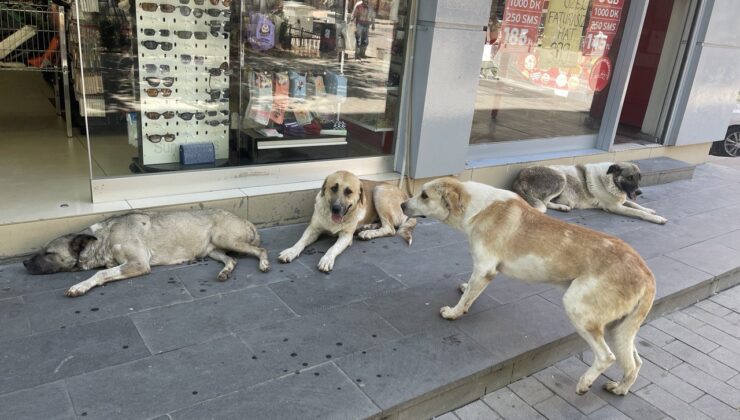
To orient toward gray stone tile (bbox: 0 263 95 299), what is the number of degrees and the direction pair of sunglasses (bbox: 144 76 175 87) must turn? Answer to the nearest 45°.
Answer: approximately 45° to its right

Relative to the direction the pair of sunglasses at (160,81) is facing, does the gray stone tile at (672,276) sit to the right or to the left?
on its left

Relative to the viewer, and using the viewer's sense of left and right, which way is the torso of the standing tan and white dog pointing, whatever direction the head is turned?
facing away from the viewer and to the left of the viewer

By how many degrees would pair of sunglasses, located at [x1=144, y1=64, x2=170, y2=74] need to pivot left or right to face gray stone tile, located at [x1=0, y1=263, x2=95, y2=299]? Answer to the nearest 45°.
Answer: approximately 45° to its right

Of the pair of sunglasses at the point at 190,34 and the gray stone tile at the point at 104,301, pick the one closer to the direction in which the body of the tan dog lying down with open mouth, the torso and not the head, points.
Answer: the gray stone tile

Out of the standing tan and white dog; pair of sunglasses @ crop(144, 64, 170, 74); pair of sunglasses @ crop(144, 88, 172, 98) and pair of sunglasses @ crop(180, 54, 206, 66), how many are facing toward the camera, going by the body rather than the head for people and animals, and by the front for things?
3

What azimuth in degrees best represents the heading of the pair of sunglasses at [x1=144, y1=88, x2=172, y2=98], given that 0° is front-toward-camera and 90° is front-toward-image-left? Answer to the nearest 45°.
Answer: approximately 0°
